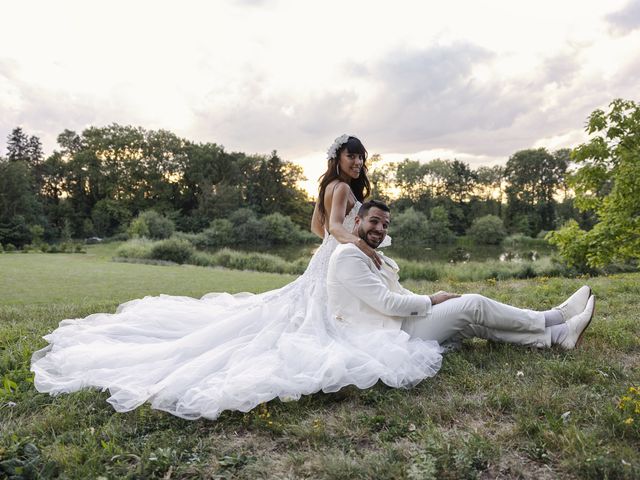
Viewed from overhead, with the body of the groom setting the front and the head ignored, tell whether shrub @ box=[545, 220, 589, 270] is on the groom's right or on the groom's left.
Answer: on the groom's left

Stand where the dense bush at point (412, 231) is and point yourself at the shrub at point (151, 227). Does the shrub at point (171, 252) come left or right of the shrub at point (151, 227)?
left

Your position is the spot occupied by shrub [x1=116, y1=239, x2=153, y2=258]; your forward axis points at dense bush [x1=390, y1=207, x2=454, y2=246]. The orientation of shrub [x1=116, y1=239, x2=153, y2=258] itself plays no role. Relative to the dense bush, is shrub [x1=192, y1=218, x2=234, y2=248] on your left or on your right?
left
